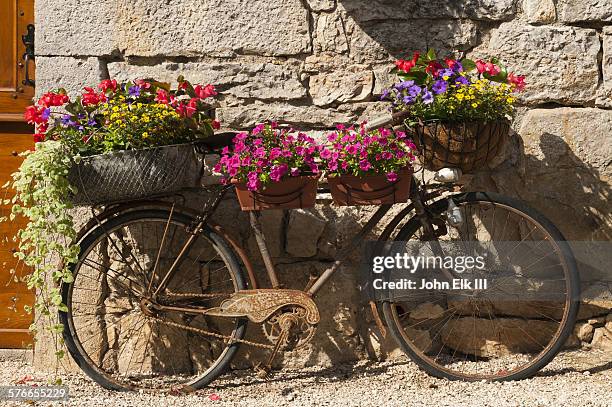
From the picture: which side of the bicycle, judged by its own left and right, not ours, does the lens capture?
right
